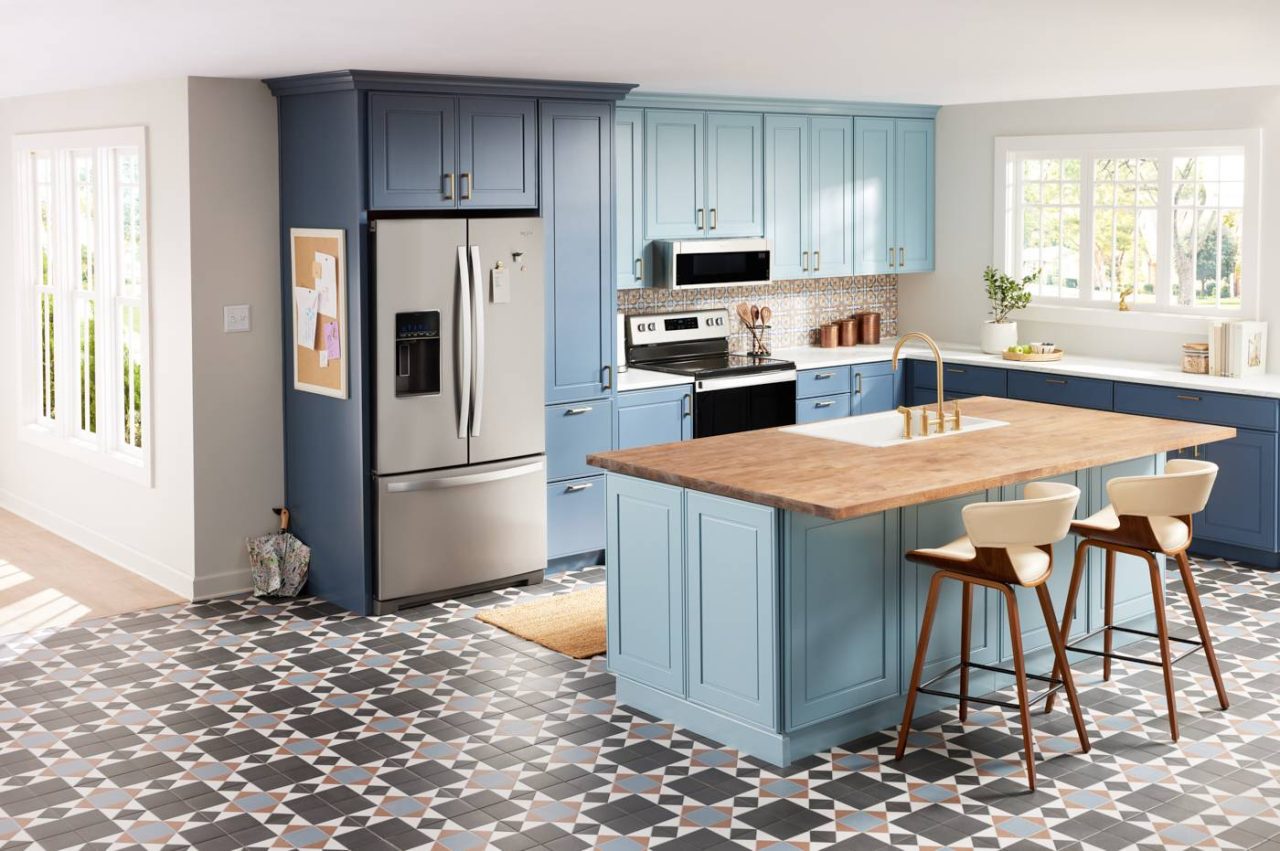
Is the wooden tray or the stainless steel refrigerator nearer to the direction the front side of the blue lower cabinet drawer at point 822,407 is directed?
the wooden tray

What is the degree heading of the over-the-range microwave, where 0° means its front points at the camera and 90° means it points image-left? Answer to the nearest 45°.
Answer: approximately 315°

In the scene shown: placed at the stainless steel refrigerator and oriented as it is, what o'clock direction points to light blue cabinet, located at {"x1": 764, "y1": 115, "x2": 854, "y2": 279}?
The light blue cabinet is roughly at 9 o'clock from the stainless steel refrigerator.

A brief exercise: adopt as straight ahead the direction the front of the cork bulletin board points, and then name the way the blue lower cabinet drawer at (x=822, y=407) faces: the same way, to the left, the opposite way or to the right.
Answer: to the left

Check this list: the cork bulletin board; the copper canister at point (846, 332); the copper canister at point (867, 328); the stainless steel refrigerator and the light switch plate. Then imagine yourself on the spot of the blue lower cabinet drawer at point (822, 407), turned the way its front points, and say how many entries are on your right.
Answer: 3

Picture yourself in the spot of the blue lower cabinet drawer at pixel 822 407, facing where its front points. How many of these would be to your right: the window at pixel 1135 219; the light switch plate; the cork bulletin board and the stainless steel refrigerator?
3

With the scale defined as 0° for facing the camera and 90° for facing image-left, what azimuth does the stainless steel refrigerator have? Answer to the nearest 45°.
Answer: approximately 315°

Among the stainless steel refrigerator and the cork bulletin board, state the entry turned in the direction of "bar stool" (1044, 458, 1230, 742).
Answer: the stainless steel refrigerator

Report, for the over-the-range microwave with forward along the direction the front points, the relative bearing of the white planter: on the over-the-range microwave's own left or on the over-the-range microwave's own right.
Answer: on the over-the-range microwave's own left

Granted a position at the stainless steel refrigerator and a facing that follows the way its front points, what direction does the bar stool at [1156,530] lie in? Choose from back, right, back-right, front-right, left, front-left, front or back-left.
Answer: front

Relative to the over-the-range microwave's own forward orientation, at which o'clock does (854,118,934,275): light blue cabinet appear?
The light blue cabinet is roughly at 9 o'clock from the over-the-range microwave.
